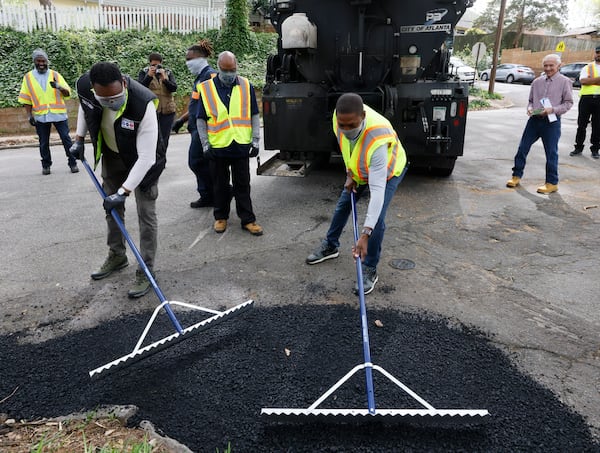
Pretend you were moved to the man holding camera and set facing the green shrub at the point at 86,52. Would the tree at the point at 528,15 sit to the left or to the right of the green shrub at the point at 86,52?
right

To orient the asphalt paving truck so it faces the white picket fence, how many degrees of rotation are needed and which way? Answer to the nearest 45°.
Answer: approximately 45° to its left

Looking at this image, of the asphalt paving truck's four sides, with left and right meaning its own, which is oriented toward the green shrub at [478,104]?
front

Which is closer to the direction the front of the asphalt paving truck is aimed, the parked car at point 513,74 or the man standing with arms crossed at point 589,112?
the parked car

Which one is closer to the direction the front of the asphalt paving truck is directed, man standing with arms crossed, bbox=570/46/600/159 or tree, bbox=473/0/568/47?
the tree

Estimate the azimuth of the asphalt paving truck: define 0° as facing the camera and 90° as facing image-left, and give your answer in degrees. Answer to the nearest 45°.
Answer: approximately 180°

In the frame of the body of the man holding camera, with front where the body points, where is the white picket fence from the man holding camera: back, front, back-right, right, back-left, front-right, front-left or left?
back

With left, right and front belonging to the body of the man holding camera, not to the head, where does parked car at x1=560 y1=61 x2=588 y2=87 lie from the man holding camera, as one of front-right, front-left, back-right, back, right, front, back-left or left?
back-left

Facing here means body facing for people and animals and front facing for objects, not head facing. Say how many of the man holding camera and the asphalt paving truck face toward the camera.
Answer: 1

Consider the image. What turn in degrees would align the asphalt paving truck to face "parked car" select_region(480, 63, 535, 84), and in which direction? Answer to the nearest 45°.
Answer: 0° — it already faces it

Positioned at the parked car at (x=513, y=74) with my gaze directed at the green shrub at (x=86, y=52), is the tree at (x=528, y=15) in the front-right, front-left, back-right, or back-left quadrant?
back-right

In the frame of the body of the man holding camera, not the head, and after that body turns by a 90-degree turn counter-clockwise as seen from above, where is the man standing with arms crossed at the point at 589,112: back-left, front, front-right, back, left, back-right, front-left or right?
front

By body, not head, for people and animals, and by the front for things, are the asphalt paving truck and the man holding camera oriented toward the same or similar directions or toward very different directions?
very different directions

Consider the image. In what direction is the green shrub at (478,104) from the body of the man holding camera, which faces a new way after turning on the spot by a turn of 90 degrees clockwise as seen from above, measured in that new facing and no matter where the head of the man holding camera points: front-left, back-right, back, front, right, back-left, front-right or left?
back-right

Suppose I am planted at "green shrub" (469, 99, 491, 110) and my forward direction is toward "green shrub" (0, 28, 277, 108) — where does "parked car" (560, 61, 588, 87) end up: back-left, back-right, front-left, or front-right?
back-right

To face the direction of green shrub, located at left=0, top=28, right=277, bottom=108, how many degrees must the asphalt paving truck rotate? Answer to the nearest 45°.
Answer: approximately 45° to its left
